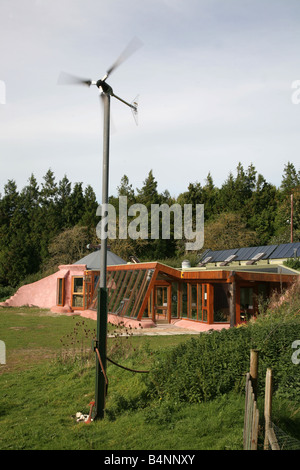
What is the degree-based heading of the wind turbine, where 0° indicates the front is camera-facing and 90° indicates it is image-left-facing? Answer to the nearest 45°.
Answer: approximately 45°
